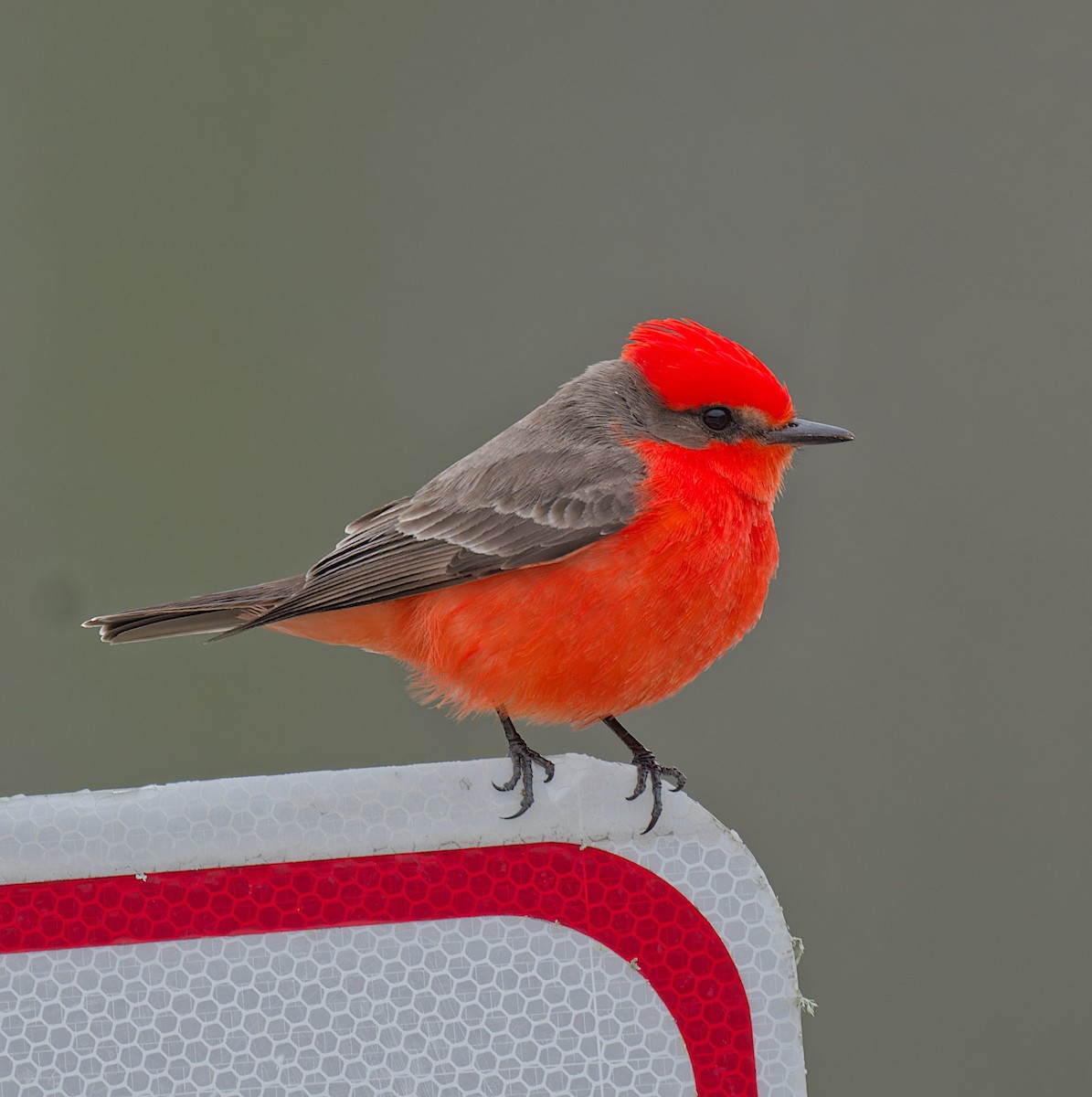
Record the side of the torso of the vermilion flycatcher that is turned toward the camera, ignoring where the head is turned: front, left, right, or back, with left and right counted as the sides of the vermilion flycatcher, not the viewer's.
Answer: right
